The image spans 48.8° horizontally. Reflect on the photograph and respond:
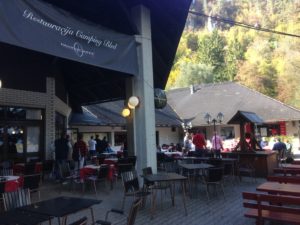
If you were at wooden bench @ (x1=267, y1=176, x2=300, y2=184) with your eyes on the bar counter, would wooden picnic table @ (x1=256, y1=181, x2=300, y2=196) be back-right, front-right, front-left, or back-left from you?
back-left

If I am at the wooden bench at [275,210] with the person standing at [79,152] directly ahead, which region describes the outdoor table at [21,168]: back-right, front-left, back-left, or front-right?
front-left

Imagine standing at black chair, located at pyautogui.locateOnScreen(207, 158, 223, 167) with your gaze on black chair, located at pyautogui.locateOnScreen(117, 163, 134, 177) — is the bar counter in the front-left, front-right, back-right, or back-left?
back-right
